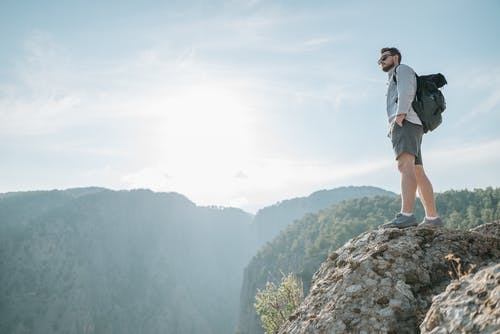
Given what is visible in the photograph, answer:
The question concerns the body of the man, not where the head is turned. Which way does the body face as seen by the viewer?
to the viewer's left
